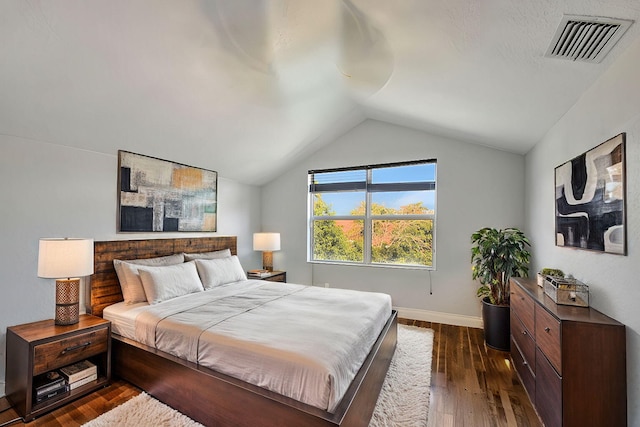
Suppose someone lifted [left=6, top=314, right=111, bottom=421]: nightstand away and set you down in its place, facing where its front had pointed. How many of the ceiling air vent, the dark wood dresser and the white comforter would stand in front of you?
3

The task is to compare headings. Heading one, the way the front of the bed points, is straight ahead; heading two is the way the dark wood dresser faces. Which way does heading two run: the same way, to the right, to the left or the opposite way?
the opposite way

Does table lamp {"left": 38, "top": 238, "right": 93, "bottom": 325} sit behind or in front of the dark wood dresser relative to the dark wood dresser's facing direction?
in front

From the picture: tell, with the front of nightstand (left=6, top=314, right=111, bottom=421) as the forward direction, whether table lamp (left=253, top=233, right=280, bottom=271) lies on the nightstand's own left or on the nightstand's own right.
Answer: on the nightstand's own left

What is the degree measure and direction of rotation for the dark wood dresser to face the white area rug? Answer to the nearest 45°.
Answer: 0° — it already faces it

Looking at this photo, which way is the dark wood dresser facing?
to the viewer's left

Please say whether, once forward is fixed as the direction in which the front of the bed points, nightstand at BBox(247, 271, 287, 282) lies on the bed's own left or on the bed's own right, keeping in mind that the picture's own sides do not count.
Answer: on the bed's own left

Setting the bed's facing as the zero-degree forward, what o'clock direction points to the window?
The window is roughly at 9 o'clock from the bed.

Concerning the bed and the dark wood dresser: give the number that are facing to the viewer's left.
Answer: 1

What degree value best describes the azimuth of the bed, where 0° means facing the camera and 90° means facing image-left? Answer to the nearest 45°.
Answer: approximately 315°

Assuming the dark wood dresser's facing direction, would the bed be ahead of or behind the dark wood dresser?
ahead

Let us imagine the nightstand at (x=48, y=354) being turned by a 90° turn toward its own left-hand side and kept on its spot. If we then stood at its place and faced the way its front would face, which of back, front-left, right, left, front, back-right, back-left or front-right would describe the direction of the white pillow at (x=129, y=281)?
front

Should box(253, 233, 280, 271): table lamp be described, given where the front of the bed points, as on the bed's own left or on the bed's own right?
on the bed's own left

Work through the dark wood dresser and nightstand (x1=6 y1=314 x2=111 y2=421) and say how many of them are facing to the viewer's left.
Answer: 1

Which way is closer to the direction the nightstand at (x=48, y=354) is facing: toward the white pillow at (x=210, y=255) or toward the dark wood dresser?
the dark wood dresser
